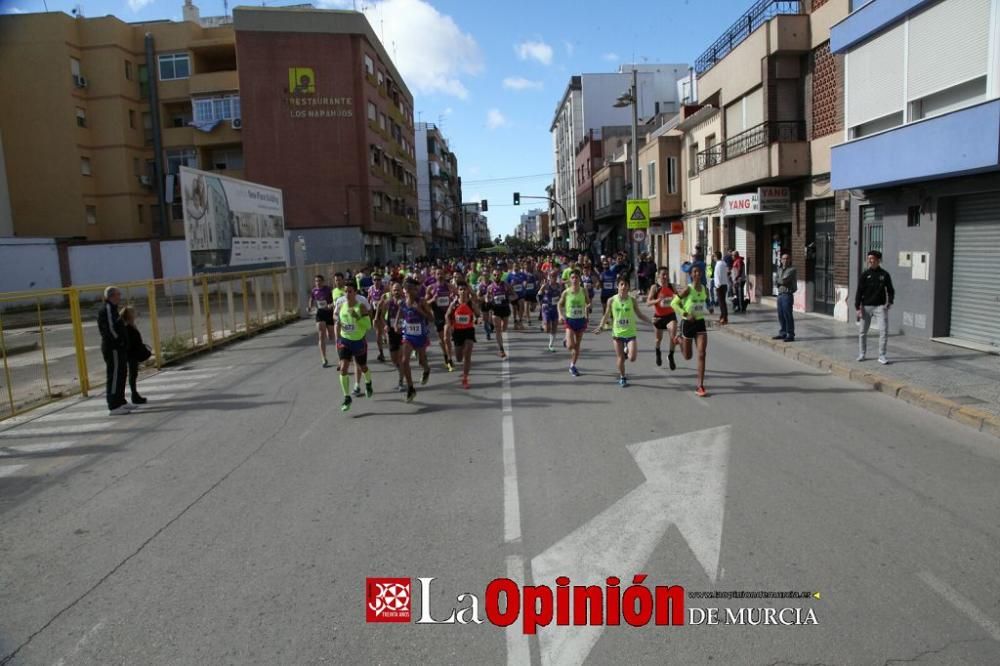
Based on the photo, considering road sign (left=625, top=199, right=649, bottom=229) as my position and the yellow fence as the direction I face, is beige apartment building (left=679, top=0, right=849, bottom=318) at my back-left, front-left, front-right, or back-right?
front-left

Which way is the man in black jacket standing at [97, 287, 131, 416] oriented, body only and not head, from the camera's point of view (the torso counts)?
to the viewer's right

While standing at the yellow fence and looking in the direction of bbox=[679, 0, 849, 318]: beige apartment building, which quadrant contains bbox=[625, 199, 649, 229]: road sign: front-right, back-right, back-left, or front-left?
front-left

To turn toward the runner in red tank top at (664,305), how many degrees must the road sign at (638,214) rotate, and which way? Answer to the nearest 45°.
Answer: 0° — it already faces them

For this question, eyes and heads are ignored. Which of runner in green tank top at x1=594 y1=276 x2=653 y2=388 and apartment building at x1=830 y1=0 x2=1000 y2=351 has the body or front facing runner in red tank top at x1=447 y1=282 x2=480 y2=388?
the apartment building

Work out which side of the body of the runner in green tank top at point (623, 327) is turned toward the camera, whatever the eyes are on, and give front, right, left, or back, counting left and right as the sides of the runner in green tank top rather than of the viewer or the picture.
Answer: front

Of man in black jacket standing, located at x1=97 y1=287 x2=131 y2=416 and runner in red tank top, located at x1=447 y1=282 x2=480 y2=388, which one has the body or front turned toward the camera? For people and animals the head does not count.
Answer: the runner in red tank top

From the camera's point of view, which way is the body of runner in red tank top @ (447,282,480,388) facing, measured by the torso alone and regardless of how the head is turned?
toward the camera

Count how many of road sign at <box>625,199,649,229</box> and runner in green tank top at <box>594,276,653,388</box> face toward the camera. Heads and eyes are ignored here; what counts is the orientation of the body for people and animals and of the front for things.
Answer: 2

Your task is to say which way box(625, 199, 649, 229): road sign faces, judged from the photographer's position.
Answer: facing the viewer

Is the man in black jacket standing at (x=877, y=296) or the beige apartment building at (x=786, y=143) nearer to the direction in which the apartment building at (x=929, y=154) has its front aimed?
the man in black jacket standing

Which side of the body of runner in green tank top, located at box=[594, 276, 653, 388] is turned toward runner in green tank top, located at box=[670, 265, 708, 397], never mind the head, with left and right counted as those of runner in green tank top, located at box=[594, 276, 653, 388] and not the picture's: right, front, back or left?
left

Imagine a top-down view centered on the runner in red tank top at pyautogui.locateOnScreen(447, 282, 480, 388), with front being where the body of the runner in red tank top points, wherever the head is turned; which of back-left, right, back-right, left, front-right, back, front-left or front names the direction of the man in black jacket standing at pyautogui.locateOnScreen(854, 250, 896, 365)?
left

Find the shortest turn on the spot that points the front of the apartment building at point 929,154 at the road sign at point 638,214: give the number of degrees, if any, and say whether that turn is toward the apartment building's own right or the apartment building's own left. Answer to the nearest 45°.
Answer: approximately 90° to the apartment building's own right

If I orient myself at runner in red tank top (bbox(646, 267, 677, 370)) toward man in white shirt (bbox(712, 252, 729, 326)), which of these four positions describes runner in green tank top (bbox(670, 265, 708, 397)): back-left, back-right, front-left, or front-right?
back-right

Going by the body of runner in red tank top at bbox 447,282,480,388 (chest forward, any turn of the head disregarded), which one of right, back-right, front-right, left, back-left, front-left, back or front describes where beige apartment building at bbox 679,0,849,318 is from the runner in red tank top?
back-left
